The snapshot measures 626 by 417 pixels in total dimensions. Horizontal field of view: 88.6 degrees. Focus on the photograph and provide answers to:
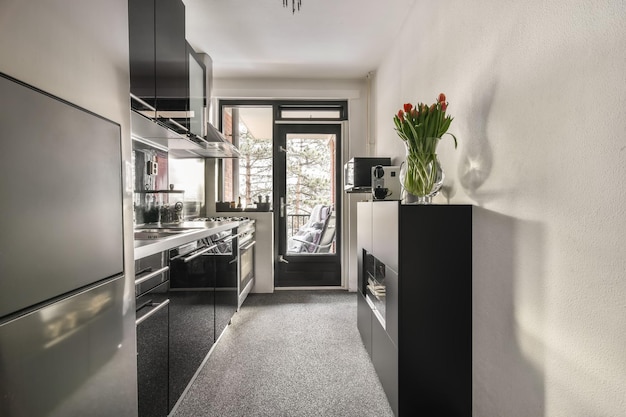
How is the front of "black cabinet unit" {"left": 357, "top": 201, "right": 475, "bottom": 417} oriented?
to the viewer's left

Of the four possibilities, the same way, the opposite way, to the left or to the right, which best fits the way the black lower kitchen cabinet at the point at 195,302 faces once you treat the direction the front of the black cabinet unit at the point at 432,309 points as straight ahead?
the opposite way

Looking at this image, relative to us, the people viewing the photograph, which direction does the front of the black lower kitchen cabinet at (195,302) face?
facing the viewer and to the right of the viewer

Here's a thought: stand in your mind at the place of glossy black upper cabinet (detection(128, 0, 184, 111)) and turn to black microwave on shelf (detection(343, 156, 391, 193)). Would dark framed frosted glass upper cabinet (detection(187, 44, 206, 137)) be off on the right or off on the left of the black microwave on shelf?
left

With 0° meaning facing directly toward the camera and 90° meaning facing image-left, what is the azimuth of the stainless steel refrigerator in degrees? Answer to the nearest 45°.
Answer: approximately 315°

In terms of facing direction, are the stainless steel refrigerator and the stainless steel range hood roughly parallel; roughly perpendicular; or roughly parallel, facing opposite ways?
roughly parallel

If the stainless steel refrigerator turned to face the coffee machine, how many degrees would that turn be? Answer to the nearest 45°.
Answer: approximately 45° to its left

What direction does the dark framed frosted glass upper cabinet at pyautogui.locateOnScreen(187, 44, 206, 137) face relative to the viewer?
to the viewer's right

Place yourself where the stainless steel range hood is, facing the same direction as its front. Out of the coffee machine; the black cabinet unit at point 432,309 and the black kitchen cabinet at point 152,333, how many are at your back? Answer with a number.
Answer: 0

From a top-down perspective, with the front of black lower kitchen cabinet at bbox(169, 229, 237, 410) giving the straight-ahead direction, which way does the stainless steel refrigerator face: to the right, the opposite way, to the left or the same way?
the same way

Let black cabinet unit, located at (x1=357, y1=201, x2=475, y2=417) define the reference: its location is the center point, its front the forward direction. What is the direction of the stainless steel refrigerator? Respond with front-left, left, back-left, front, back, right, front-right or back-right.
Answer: front-left

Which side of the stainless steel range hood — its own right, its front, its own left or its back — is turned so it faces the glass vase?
front

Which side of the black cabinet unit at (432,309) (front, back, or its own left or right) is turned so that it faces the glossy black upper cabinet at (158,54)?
front

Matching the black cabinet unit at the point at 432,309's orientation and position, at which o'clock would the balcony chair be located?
The balcony chair is roughly at 2 o'clock from the black cabinet unit.

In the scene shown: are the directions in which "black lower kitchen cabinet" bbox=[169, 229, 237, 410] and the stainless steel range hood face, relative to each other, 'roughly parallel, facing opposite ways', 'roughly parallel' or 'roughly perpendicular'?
roughly parallel

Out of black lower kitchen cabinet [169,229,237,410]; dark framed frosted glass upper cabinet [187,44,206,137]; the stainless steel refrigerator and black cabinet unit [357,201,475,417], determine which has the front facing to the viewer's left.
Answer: the black cabinet unit
